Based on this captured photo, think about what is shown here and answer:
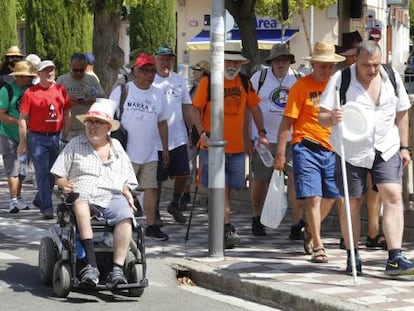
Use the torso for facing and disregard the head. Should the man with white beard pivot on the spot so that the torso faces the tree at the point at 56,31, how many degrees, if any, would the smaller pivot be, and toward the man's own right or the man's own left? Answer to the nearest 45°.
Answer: approximately 180°

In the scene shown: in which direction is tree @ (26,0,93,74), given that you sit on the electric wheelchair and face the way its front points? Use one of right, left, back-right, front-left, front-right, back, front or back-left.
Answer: back

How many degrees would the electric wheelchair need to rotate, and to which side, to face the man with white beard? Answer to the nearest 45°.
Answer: approximately 135° to its left

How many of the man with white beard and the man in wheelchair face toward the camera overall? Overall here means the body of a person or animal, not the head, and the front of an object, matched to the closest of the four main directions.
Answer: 2

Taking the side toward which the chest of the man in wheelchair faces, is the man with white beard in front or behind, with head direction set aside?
behind

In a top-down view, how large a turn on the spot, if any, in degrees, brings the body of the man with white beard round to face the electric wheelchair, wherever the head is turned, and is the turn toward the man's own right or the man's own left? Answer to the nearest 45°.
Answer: approximately 45° to the man's own right

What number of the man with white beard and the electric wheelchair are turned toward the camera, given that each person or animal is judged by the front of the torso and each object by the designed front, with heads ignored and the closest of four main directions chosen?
2

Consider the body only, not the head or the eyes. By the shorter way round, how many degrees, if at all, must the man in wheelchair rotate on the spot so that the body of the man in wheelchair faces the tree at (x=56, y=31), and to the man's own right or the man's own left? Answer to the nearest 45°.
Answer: approximately 180°

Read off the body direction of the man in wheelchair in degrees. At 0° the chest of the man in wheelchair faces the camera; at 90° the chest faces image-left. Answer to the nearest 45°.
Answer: approximately 0°
